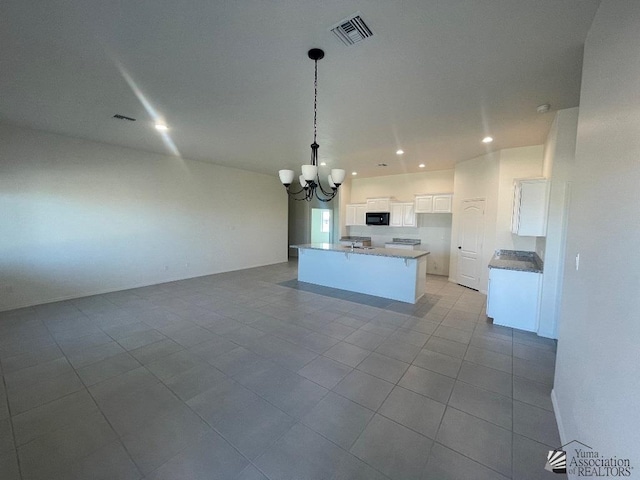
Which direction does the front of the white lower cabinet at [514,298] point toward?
to the viewer's left

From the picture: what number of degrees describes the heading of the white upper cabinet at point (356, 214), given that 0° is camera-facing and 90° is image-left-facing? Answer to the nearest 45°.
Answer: approximately 0°

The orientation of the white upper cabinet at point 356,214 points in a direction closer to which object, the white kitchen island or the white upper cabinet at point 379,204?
the white kitchen island

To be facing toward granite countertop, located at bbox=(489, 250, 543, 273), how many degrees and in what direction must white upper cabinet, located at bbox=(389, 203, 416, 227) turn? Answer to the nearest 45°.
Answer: approximately 45° to its left

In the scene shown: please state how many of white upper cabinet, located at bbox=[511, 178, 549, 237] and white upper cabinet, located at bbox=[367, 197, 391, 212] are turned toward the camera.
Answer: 1

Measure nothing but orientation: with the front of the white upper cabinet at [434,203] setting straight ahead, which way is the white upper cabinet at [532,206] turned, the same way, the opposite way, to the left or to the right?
to the right

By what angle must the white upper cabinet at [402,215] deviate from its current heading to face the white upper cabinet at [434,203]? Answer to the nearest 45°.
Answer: approximately 45° to its left

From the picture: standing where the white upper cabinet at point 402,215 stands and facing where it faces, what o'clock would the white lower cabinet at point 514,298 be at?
The white lower cabinet is roughly at 11 o'clock from the white upper cabinet.

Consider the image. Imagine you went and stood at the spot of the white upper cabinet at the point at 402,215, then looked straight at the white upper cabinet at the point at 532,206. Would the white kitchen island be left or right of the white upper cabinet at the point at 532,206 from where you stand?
right

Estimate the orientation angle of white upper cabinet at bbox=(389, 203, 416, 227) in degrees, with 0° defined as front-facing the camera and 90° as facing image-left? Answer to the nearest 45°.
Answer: approximately 0°

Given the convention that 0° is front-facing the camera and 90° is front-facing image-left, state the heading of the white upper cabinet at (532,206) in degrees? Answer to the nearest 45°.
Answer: approximately 90°
